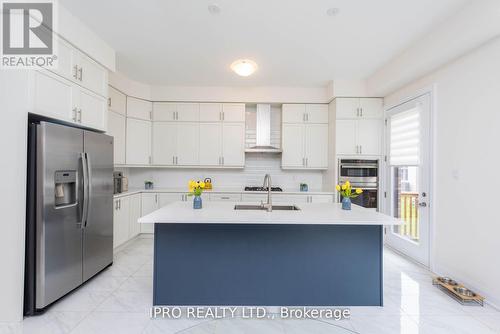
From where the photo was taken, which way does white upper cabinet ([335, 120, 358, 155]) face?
toward the camera

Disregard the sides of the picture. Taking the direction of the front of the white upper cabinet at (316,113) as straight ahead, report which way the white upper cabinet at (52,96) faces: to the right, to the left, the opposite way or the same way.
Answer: to the left

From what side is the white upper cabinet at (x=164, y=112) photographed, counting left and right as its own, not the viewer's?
front

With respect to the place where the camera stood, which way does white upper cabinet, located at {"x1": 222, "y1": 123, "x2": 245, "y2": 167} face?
facing the viewer

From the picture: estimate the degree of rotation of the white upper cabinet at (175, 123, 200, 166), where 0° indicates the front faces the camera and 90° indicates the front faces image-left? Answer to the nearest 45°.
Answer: approximately 0°

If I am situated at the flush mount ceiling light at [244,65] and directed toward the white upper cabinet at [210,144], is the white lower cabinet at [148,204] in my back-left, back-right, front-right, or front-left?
front-left

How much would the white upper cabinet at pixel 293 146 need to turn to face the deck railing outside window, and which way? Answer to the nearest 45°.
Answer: approximately 45° to its left

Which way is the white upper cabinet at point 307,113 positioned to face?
toward the camera

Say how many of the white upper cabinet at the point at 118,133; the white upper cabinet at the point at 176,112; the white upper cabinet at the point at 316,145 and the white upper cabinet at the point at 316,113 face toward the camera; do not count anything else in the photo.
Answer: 3

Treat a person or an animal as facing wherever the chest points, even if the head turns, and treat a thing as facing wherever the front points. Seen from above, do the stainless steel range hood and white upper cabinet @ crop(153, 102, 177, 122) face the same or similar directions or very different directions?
same or similar directions

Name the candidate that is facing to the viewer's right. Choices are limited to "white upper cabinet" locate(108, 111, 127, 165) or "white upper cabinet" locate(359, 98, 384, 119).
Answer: "white upper cabinet" locate(108, 111, 127, 165)

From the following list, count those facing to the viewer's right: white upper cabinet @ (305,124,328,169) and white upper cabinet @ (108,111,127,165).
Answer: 1

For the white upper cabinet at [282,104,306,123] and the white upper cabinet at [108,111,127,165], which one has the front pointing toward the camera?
the white upper cabinet at [282,104,306,123]

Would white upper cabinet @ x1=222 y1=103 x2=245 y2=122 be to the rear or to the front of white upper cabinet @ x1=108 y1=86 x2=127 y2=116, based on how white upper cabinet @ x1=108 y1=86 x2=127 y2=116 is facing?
to the front

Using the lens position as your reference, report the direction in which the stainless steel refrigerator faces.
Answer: facing the viewer and to the right of the viewer
